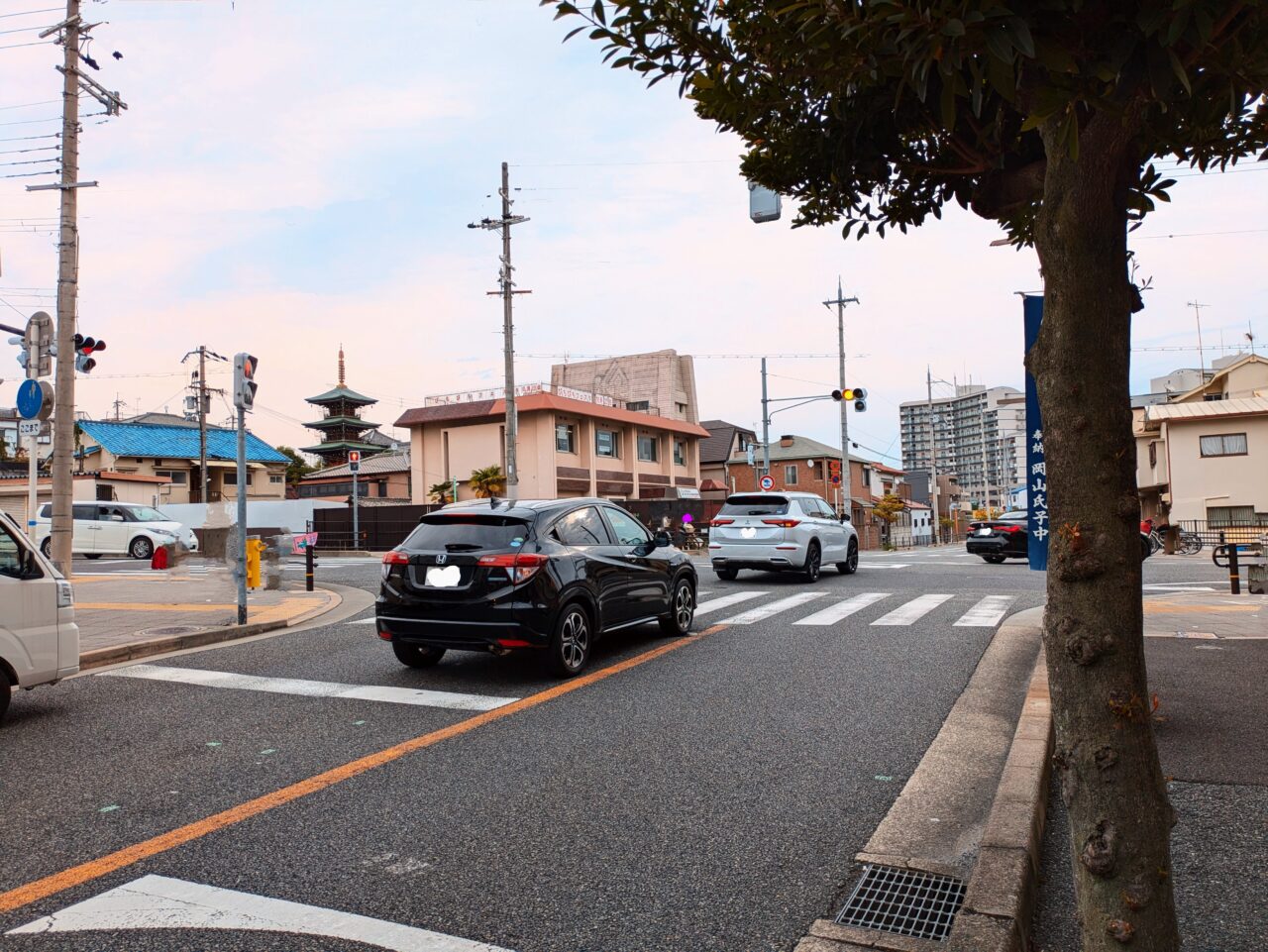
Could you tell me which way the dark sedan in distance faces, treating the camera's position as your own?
facing away from the viewer and to the right of the viewer

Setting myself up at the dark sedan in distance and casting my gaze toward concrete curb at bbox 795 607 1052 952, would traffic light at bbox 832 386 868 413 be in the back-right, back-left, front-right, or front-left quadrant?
back-right

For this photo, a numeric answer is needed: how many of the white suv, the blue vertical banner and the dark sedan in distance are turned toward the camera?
1

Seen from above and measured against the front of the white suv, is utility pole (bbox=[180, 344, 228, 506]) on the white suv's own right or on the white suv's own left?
on the white suv's own left

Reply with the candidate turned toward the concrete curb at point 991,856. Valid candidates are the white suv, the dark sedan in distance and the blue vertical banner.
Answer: the blue vertical banner

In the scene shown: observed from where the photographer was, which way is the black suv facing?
facing away from the viewer and to the right of the viewer

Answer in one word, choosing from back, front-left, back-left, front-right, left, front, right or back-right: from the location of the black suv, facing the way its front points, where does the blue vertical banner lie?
right

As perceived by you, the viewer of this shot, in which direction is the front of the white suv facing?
facing away from the viewer and to the right of the viewer

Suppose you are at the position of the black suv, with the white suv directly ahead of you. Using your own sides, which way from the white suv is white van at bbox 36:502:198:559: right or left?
left

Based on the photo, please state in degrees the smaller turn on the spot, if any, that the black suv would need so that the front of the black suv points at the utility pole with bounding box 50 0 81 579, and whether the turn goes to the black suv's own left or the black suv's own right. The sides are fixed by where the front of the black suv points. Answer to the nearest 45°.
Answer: approximately 90° to the black suv's own left

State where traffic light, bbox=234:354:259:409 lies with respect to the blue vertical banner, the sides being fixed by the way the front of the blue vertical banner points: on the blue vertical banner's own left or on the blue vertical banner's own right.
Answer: on the blue vertical banner's own right
